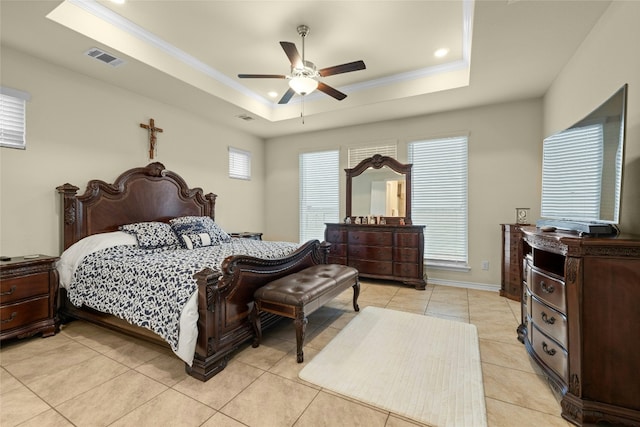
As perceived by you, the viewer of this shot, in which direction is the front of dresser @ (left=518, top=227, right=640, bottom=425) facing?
facing to the left of the viewer

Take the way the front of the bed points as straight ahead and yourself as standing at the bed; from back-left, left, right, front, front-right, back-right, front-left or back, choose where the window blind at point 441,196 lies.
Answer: front-left

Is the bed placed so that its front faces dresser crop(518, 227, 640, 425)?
yes

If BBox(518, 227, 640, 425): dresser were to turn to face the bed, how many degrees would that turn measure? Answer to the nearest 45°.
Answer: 0° — it already faces it

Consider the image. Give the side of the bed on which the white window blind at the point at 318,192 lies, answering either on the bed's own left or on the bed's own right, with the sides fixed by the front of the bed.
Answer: on the bed's own left

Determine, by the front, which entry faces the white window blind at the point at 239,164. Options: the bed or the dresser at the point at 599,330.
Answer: the dresser

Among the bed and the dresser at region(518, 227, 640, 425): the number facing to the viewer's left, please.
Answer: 1

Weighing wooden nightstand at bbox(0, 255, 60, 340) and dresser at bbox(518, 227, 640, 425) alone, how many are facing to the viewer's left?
1

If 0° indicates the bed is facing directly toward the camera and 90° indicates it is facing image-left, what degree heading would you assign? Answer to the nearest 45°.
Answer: approximately 315°

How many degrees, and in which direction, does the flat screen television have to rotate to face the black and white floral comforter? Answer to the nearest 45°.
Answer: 0° — it already faces it

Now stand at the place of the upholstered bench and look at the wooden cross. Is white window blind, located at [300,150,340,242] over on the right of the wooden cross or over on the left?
right

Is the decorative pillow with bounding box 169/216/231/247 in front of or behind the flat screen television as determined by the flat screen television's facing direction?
in front

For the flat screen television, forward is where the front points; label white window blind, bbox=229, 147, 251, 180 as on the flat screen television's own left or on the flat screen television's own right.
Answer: on the flat screen television's own right

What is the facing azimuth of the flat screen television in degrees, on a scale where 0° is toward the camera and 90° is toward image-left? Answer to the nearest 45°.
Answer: approximately 45°
